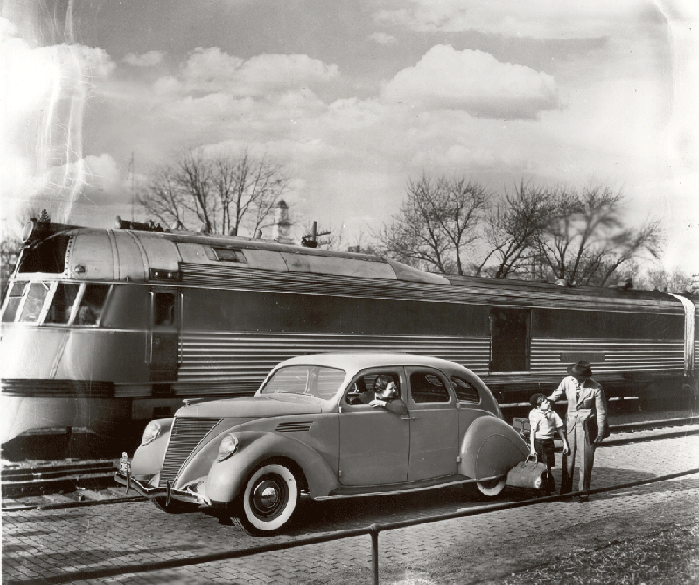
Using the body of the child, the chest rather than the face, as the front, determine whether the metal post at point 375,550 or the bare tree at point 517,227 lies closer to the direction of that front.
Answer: the metal post

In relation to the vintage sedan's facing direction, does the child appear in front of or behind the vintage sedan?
behind

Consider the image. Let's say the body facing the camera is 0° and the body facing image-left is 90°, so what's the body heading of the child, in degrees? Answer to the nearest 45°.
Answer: approximately 315°

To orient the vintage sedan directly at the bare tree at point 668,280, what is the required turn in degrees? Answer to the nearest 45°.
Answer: approximately 180°

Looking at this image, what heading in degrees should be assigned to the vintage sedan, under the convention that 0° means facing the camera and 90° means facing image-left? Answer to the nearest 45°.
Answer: approximately 45°

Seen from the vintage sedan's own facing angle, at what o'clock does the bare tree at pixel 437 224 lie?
The bare tree is roughly at 5 o'clock from the vintage sedan.

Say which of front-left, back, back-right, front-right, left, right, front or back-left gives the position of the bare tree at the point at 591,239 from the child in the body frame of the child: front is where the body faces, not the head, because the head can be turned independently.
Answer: back-left

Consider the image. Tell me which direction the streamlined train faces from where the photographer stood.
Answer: facing the viewer and to the left of the viewer
